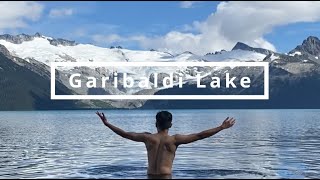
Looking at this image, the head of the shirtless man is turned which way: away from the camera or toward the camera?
away from the camera

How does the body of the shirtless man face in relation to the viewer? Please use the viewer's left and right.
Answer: facing away from the viewer
